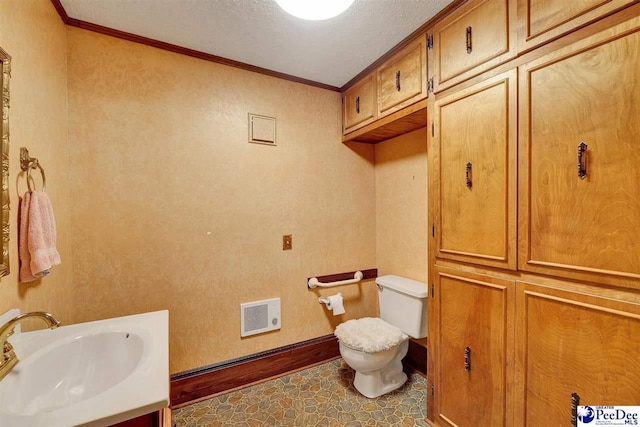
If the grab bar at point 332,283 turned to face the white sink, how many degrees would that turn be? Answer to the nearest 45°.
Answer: approximately 90° to its right

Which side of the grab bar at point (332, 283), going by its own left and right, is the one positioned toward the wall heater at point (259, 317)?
right

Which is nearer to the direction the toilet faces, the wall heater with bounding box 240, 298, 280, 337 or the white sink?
the white sink

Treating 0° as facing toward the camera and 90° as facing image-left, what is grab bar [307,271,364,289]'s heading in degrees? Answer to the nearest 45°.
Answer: approximately 315°

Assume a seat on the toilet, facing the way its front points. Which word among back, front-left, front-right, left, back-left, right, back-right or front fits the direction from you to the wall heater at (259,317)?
front-right

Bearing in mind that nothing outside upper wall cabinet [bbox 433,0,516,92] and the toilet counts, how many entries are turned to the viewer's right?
0

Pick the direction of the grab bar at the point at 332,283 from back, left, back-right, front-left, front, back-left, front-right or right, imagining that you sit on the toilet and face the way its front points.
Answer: right

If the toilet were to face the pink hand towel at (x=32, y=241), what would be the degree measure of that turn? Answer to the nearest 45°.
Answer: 0° — it already faces it

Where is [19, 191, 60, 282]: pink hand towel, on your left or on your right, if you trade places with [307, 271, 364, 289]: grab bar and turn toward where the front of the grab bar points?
on your right
